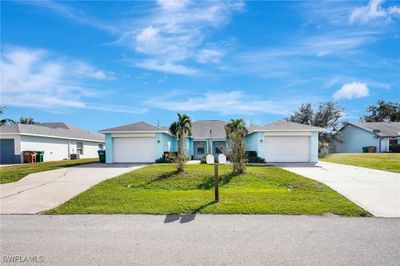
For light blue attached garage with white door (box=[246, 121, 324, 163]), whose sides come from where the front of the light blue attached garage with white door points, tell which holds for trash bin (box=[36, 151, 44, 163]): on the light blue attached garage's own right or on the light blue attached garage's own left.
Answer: on the light blue attached garage's own right

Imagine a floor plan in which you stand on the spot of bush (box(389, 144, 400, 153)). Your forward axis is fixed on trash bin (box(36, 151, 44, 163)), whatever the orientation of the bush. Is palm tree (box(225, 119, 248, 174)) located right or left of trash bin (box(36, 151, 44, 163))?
left

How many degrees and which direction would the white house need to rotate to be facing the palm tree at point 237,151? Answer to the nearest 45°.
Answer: approximately 45° to its left

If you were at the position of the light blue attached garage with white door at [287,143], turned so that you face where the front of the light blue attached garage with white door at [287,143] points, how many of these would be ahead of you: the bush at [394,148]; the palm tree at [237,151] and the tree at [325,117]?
1

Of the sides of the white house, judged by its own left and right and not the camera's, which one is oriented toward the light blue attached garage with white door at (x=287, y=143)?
left

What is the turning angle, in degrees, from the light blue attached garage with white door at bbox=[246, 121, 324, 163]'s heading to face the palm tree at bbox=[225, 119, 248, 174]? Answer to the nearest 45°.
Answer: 0° — it already faces it

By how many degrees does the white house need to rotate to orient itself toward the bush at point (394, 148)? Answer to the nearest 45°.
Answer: approximately 135° to its left

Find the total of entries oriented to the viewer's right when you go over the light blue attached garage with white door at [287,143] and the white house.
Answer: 0
